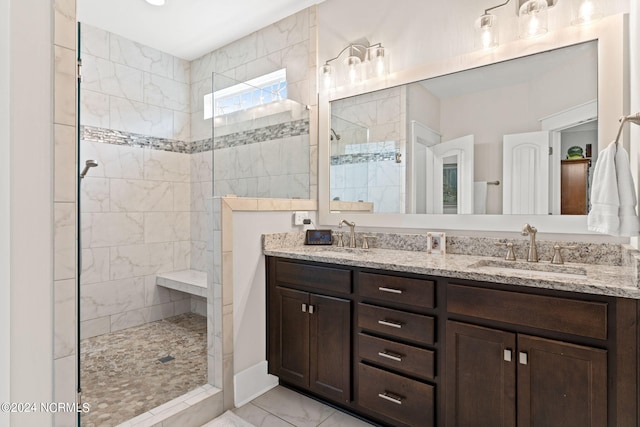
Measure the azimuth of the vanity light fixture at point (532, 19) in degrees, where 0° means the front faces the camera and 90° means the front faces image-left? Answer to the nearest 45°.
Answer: approximately 45°

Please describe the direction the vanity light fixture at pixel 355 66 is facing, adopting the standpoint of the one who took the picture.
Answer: facing the viewer and to the left of the viewer

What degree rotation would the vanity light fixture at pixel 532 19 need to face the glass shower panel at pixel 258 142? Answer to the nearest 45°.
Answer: approximately 45° to its right
